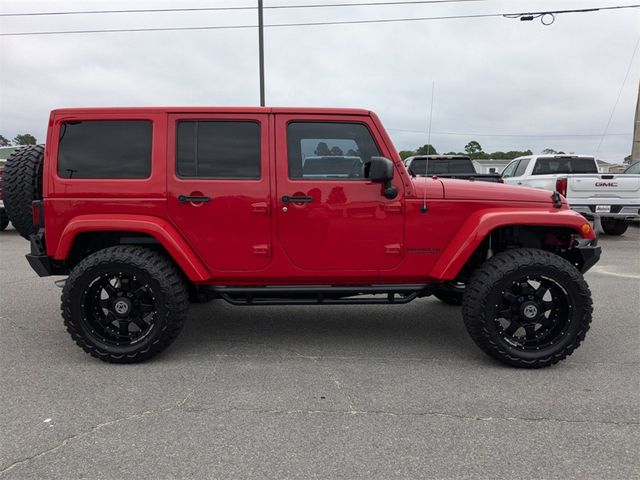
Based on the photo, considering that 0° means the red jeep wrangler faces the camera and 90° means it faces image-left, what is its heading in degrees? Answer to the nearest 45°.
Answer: approximately 270°
